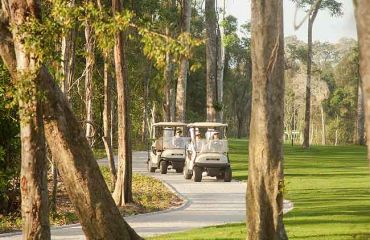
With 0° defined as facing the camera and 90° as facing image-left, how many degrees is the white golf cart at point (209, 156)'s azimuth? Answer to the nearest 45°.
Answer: approximately 0°

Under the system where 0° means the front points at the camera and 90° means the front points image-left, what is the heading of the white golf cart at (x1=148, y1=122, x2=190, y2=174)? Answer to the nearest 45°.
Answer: approximately 315°

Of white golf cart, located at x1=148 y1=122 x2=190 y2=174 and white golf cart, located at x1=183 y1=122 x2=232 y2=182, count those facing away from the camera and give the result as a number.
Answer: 0

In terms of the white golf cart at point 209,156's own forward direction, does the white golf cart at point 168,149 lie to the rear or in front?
to the rear
